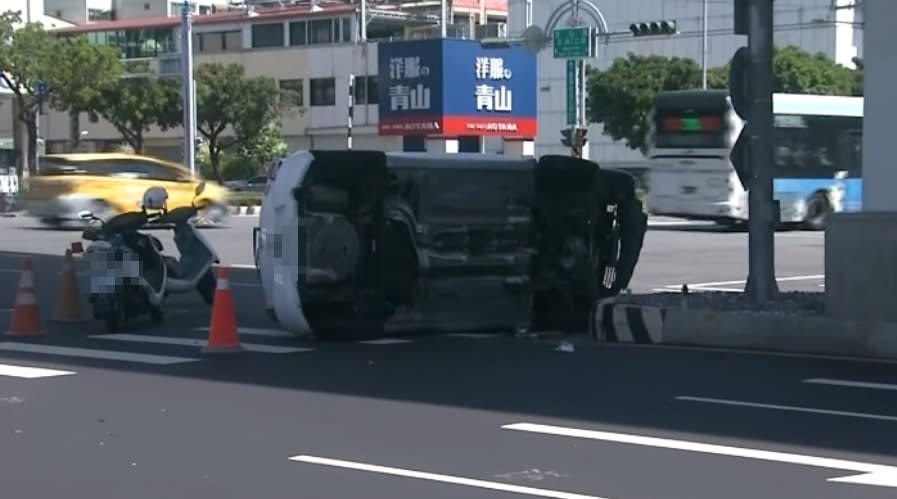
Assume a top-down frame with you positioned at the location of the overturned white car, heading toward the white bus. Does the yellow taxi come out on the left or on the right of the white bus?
left

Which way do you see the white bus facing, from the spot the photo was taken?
facing away from the viewer and to the right of the viewer

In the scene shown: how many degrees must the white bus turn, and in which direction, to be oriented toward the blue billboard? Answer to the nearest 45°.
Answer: approximately 90° to its left

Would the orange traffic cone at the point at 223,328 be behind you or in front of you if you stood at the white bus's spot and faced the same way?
behind

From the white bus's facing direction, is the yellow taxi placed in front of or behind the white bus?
behind
